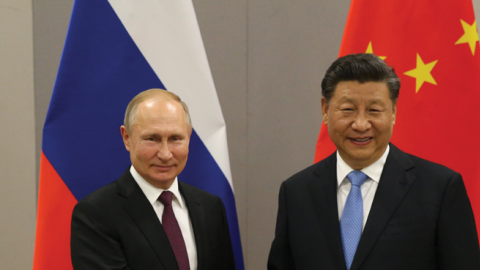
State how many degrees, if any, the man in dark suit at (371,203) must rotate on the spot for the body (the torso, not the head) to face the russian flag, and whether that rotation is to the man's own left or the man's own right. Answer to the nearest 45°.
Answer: approximately 90° to the man's own right

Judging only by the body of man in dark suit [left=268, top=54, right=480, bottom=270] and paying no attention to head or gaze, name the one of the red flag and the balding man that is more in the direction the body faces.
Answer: the balding man

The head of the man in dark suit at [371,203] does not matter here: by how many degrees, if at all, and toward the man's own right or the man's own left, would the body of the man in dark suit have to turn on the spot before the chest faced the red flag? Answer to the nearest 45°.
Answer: approximately 135° to the man's own left

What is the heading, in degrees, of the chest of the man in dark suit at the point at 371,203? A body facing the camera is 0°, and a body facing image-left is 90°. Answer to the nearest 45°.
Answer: approximately 0°

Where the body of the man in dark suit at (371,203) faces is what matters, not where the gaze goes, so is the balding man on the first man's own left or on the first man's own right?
on the first man's own right
